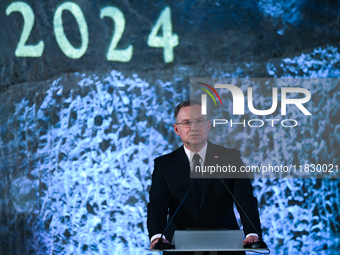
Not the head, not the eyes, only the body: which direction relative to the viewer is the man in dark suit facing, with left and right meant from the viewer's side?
facing the viewer
